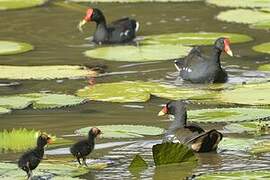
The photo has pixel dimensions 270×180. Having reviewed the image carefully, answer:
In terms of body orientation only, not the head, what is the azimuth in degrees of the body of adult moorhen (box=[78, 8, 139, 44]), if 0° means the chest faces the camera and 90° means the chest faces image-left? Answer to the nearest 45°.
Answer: approximately 90°

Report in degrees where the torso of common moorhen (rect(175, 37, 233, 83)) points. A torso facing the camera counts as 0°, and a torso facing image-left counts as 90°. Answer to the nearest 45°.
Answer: approximately 270°

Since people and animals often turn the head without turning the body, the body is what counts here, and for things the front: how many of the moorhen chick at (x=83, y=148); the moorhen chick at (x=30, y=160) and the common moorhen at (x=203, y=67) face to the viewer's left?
0

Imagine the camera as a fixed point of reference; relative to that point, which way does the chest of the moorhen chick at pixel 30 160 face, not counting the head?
to the viewer's right

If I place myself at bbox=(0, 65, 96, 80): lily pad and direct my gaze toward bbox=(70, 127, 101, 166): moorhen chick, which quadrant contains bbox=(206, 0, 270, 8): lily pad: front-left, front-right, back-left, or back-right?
back-left

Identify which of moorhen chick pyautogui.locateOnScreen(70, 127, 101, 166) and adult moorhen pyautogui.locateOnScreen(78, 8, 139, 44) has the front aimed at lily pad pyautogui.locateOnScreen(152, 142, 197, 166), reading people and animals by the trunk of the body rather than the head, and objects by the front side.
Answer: the moorhen chick

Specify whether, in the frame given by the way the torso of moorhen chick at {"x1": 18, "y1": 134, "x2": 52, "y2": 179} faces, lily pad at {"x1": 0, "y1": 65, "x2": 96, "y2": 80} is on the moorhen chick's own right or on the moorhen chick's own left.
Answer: on the moorhen chick's own left

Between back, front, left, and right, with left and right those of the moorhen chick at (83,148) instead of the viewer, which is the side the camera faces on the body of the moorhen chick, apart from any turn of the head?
right

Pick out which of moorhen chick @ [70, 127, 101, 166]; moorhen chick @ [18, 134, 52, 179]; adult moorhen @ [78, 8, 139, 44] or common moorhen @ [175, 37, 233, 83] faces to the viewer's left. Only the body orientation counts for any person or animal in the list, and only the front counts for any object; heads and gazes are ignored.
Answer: the adult moorhen

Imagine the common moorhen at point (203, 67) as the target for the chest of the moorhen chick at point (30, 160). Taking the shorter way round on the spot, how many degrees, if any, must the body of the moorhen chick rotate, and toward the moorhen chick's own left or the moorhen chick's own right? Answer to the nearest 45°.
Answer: approximately 45° to the moorhen chick's own left

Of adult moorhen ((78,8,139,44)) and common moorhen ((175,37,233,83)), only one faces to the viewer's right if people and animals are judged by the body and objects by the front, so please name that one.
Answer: the common moorhen
